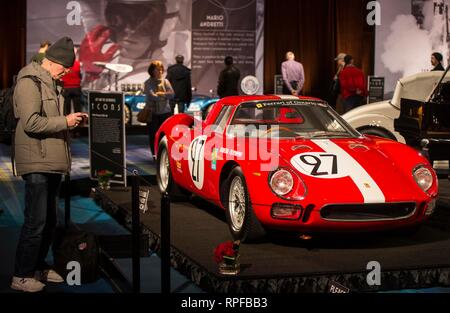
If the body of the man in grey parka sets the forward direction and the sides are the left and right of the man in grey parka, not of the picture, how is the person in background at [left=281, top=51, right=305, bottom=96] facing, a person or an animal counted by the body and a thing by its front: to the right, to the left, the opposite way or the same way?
to the left

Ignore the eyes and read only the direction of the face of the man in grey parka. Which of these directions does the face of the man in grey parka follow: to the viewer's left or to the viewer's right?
to the viewer's right

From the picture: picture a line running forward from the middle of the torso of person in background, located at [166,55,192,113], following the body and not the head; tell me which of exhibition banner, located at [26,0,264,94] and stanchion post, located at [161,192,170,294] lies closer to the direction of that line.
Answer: the exhibition banner

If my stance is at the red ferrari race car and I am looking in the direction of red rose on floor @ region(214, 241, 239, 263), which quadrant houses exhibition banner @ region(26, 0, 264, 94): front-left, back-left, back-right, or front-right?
back-right

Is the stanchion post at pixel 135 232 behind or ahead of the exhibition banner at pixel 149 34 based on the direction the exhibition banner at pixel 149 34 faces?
ahead

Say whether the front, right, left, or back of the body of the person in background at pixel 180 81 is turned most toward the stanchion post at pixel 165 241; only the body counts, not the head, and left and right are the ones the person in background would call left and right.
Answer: back

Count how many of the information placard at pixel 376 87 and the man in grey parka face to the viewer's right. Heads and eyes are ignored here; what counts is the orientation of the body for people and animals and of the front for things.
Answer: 1

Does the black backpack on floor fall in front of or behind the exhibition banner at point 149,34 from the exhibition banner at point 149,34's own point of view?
in front

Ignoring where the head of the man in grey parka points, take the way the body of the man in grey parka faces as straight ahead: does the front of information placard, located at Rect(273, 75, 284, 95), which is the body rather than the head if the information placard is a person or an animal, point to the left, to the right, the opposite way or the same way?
to the right

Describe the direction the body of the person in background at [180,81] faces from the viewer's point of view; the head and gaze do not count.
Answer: away from the camera

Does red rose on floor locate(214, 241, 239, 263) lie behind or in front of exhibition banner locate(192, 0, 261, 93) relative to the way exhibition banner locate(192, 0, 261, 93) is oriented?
in front

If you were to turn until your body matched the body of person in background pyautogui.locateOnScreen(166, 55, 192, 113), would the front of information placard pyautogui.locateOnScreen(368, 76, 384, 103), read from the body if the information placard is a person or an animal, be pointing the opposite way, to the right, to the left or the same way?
the opposite way
